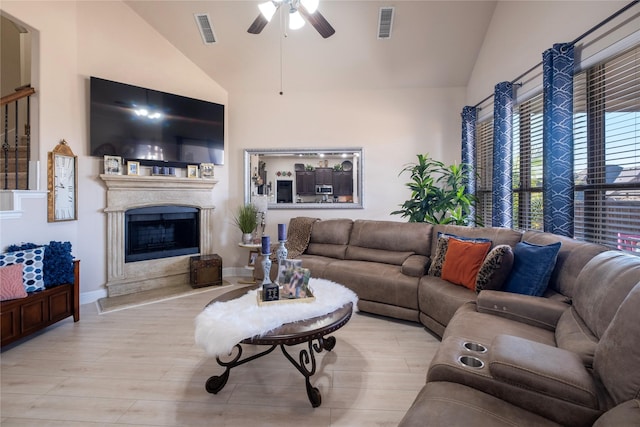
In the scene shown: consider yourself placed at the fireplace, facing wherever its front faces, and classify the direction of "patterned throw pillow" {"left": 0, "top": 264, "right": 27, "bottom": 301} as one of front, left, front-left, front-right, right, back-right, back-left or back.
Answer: right

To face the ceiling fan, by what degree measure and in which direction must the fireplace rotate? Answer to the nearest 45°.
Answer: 0° — it already faces it

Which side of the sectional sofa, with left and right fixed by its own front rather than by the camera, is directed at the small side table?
right

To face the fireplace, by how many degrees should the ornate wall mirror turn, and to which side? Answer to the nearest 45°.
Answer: approximately 90° to its right

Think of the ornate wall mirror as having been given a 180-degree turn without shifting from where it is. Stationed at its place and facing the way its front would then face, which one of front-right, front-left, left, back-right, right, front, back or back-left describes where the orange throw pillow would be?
back-right

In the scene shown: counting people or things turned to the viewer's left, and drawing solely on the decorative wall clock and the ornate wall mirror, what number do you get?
0

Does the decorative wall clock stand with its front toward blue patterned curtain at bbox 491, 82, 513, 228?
yes

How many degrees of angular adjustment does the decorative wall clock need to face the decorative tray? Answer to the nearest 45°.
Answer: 0° — it already faces it

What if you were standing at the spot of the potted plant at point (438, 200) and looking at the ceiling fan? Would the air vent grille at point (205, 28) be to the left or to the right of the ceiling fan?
right

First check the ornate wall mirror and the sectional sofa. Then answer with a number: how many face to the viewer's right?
0

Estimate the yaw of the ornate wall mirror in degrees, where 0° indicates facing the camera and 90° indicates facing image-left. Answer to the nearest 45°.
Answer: approximately 0°

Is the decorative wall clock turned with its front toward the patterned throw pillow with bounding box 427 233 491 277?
yes

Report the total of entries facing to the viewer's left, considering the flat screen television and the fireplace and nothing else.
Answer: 0
